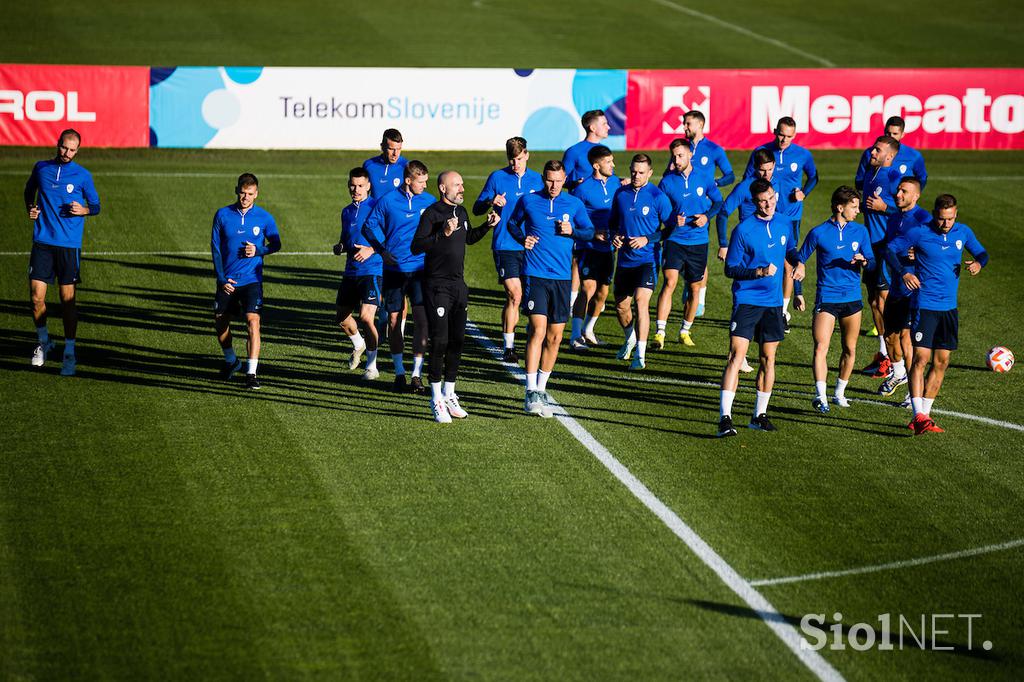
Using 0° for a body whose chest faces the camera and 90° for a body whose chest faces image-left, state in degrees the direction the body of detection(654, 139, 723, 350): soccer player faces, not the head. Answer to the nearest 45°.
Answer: approximately 0°

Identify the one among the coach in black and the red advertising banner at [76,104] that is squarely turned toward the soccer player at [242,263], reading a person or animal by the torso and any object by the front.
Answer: the red advertising banner

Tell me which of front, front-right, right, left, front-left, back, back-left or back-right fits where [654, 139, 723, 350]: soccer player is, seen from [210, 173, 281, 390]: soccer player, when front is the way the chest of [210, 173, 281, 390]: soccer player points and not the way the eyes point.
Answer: left

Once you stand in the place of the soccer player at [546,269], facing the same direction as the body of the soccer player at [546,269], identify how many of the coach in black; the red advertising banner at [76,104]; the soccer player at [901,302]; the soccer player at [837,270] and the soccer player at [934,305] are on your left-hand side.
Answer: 3

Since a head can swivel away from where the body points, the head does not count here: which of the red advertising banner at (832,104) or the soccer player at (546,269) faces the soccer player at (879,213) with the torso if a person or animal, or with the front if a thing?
the red advertising banner

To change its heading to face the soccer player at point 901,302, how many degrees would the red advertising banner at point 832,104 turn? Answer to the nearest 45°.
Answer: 0° — it already faces them

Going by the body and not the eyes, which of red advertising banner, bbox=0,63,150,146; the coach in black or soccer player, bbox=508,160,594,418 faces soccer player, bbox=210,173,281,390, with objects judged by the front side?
the red advertising banner

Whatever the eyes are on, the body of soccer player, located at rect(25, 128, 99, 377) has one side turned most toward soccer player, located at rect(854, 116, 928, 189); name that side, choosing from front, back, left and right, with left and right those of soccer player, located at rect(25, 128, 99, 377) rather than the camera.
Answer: left

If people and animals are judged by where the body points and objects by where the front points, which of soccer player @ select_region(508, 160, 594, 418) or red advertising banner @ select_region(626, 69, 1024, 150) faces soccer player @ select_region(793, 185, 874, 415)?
the red advertising banner

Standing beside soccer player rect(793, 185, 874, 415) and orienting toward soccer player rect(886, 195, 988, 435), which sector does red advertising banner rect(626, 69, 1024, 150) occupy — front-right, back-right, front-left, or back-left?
back-left
